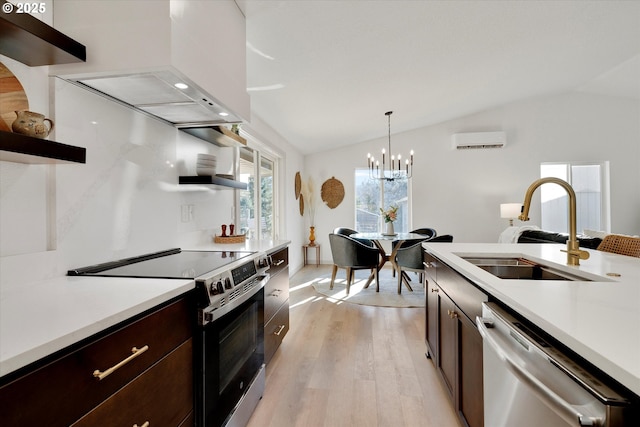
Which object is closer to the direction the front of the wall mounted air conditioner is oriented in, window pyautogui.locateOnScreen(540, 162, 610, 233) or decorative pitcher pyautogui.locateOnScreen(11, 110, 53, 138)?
the decorative pitcher

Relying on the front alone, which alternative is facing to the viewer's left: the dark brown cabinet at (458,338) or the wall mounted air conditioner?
the dark brown cabinet

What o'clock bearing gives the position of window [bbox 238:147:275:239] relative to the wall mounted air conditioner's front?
The window is roughly at 1 o'clock from the wall mounted air conditioner.

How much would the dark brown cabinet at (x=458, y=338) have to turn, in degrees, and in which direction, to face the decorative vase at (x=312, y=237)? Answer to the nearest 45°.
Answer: approximately 45° to its right

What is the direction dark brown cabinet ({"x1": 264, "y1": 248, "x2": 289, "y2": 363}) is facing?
to the viewer's right

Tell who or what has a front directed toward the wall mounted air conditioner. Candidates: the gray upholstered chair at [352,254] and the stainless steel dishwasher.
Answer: the gray upholstered chair

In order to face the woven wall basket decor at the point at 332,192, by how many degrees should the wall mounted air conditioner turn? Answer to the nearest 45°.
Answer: approximately 90° to its right

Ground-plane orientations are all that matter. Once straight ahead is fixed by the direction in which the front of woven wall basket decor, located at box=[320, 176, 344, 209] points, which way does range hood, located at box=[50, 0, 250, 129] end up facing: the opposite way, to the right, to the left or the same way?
to the left

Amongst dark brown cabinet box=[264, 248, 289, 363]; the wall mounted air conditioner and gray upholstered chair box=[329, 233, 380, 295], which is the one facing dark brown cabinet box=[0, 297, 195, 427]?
the wall mounted air conditioner

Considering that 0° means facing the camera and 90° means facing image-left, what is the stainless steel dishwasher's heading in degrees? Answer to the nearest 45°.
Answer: approximately 45°

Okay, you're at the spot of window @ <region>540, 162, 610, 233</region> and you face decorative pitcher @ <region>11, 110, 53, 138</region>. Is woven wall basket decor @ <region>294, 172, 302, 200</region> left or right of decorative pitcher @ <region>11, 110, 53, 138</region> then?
right

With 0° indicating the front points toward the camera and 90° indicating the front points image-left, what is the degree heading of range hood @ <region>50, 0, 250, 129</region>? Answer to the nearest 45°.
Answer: approximately 315°

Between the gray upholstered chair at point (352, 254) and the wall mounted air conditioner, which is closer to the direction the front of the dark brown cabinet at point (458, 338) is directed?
the gray upholstered chair

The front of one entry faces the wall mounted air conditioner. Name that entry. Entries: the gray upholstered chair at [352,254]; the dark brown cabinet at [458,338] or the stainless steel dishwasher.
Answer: the gray upholstered chair
